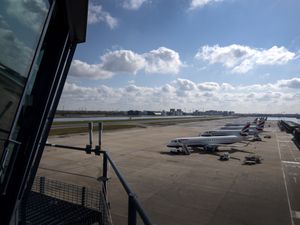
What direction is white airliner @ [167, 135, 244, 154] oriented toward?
to the viewer's left

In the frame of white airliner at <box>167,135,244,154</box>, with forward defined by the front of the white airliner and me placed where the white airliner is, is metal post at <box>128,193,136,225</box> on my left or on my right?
on my left
